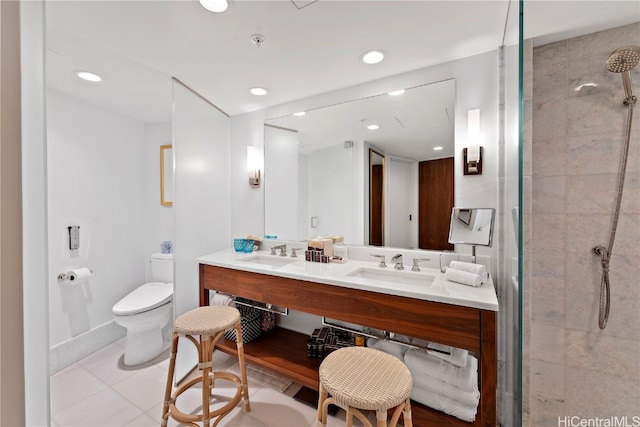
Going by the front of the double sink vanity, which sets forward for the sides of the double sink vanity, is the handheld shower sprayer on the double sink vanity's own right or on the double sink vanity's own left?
on the double sink vanity's own left

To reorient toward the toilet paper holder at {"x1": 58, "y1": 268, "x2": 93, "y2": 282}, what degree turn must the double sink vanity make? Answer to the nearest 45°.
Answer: approximately 45° to its right

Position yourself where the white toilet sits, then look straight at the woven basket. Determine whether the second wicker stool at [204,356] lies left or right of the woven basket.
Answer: right

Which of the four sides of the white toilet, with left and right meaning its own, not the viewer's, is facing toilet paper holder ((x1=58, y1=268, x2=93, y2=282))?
right

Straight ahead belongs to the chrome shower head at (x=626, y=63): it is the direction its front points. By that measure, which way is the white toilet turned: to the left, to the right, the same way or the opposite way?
to the left

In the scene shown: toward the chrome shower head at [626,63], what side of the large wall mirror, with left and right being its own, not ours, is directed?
left

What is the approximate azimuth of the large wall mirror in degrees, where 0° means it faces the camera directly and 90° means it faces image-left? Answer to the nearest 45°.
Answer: approximately 45°
